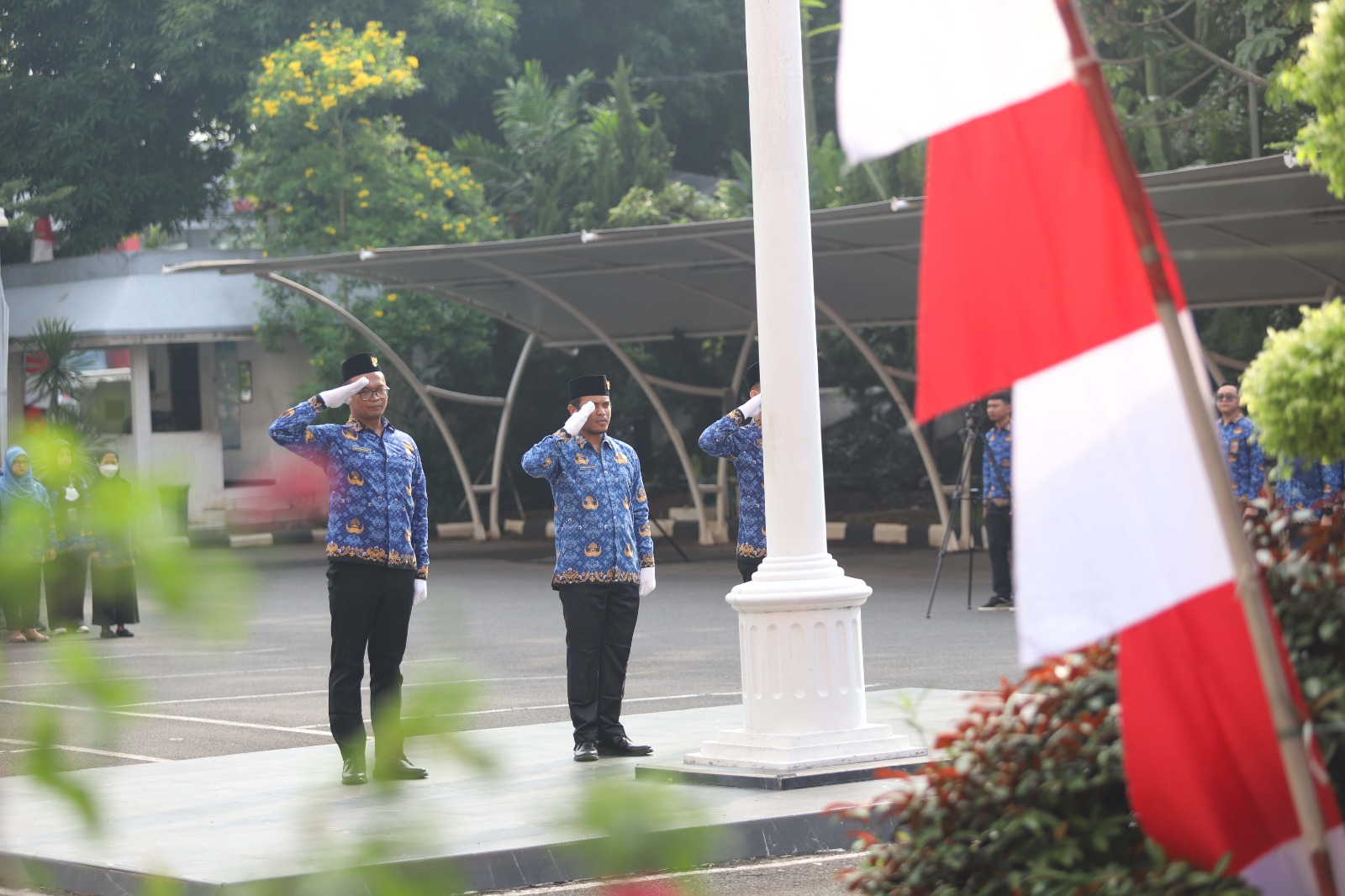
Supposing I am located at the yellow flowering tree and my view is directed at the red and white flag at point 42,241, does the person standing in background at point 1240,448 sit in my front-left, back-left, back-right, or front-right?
back-left

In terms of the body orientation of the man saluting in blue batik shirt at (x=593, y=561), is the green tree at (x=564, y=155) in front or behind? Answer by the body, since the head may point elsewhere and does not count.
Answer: behind

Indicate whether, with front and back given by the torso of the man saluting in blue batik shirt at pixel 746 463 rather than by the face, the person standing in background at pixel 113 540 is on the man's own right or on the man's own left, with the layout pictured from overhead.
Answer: on the man's own right

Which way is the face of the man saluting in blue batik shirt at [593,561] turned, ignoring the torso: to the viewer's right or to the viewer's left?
to the viewer's right

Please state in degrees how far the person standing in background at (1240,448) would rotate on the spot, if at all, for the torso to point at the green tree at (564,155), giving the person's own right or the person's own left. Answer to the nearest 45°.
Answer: approximately 90° to the person's own right

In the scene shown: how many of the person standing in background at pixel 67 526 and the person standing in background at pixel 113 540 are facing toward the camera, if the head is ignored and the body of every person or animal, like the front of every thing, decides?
2

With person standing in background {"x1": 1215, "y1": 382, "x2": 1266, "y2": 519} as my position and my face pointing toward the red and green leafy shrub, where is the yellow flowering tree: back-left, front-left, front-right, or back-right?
back-right

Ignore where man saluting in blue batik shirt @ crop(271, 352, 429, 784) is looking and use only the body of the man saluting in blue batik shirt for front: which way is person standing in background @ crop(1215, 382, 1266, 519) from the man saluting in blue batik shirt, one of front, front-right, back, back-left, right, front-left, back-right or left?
left
